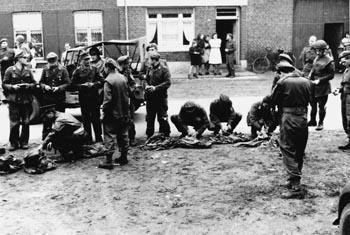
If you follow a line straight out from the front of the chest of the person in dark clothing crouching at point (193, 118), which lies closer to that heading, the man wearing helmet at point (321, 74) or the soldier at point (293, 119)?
the soldier

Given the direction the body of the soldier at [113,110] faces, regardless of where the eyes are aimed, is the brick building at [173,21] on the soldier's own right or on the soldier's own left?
on the soldier's own right

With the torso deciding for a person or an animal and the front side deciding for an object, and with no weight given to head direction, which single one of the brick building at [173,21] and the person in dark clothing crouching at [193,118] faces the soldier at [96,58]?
the brick building

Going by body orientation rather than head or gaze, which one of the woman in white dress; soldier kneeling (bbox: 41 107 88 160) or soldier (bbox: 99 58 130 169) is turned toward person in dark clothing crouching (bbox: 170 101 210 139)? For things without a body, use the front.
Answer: the woman in white dress
